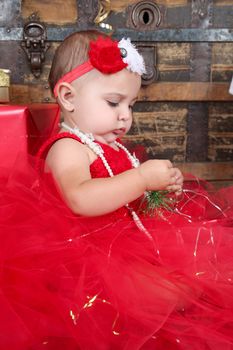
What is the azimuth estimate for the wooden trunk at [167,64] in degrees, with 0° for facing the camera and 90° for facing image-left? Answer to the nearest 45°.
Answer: approximately 0°
